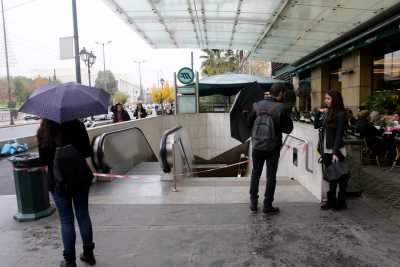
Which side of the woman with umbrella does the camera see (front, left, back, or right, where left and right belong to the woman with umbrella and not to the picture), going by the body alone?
back

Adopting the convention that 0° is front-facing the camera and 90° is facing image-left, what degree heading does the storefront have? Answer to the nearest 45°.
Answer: approximately 45°

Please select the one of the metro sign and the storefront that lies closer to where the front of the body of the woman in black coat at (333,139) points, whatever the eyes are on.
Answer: the metro sign

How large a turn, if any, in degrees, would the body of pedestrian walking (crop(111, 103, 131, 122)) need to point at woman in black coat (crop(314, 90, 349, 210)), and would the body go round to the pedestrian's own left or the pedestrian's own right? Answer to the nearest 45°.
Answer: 0° — they already face them

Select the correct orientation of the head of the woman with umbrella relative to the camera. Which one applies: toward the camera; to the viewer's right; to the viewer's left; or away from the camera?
away from the camera

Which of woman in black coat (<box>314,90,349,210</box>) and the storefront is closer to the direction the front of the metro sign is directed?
the woman in black coat

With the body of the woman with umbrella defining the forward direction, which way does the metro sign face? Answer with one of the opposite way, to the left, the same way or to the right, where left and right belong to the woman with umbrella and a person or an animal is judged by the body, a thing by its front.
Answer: the opposite way
